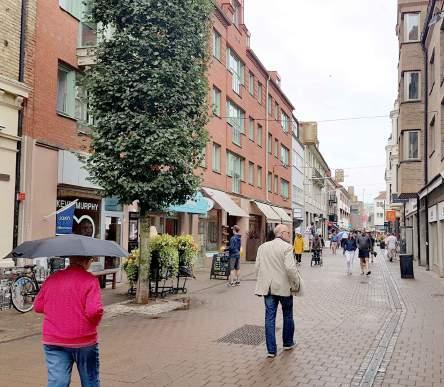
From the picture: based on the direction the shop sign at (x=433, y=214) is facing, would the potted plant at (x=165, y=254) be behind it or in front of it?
in front

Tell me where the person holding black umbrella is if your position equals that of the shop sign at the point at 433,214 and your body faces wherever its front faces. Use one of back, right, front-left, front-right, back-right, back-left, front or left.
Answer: front-left

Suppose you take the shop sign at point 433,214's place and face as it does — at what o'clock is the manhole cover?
The manhole cover is roughly at 11 o'clock from the shop sign.

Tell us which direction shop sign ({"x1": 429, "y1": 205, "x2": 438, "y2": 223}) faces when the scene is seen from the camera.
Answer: facing the viewer and to the left of the viewer

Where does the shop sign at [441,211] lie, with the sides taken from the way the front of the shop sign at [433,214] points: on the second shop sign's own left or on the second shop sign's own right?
on the second shop sign's own left

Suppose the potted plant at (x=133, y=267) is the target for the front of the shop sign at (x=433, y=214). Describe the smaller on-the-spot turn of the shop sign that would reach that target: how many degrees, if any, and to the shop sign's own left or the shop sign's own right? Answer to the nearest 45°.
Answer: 0° — it already faces it

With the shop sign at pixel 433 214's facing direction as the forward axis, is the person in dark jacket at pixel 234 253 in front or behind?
in front
